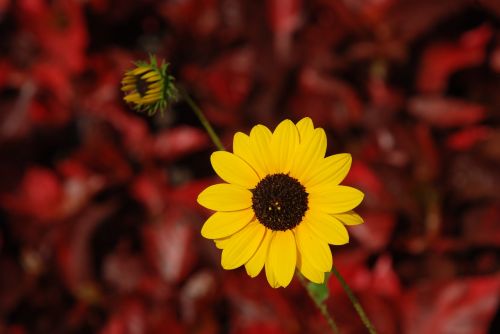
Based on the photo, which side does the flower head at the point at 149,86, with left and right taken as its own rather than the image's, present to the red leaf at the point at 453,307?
back

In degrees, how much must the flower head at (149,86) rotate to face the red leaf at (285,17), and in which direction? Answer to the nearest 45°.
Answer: approximately 180°

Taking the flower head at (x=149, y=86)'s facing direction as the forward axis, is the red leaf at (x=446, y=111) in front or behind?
behind

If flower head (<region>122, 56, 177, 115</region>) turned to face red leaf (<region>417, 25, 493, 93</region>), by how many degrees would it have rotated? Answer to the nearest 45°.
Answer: approximately 180°

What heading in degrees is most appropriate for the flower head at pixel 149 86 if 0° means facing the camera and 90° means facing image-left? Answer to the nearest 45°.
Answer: approximately 45°
